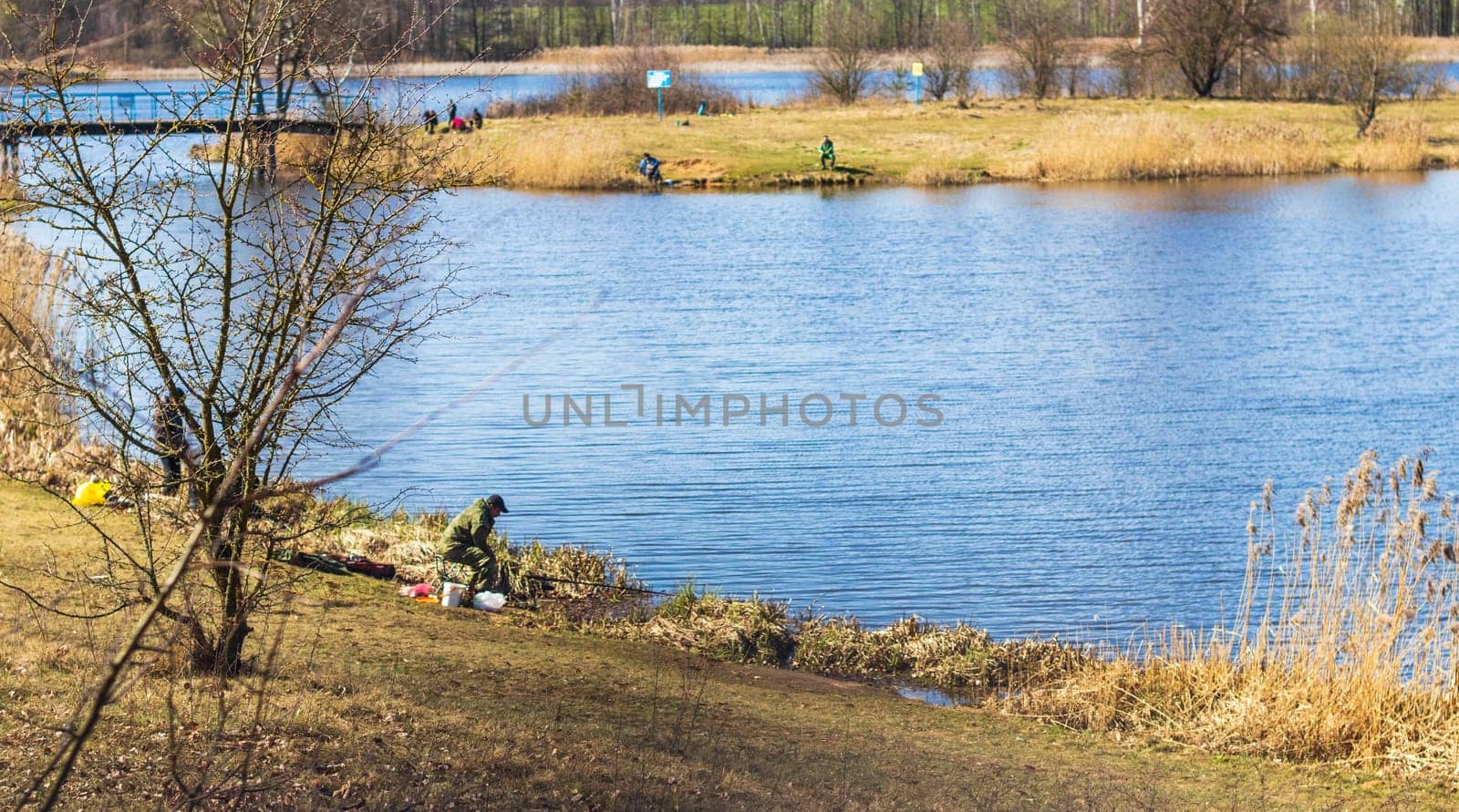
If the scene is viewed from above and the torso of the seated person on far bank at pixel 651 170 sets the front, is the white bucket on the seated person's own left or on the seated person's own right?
on the seated person's own right

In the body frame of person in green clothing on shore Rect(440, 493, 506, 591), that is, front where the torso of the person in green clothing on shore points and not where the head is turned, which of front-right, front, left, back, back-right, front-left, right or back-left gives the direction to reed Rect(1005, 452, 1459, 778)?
front-right

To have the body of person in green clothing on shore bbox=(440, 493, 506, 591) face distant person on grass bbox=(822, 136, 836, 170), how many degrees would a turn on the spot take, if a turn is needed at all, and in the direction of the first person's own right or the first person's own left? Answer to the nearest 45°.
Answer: approximately 90° to the first person's own left

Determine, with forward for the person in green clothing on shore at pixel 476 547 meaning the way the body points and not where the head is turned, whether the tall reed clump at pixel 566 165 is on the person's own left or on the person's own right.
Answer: on the person's own left

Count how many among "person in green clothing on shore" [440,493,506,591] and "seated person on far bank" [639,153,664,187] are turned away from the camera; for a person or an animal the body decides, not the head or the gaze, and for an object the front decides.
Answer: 0

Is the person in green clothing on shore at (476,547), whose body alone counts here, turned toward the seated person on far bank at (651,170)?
no

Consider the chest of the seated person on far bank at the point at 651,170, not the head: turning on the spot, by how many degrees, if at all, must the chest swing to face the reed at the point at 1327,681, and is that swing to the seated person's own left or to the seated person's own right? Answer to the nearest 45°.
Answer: approximately 45° to the seated person's own right

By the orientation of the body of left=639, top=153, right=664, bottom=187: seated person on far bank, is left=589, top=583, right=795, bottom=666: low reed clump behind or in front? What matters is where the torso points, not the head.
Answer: in front

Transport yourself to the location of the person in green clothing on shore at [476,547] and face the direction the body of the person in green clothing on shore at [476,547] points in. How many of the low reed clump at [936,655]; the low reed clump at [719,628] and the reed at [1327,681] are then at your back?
0

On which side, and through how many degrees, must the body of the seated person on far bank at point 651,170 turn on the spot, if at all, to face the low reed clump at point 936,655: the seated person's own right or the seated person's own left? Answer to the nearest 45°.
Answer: approximately 45° to the seated person's own right

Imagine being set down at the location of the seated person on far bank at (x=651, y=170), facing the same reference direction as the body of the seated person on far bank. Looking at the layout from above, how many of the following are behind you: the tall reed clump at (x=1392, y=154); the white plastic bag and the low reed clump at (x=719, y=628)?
0

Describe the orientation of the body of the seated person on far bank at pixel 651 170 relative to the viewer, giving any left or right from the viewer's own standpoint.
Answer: facing the viewer and to the right of the viewer

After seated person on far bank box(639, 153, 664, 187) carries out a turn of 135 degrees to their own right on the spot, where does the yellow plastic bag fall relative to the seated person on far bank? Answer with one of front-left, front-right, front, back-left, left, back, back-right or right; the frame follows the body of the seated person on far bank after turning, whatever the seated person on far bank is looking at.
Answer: left

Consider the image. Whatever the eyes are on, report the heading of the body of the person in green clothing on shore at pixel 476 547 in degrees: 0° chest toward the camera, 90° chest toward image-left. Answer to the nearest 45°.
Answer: approximately 270°
